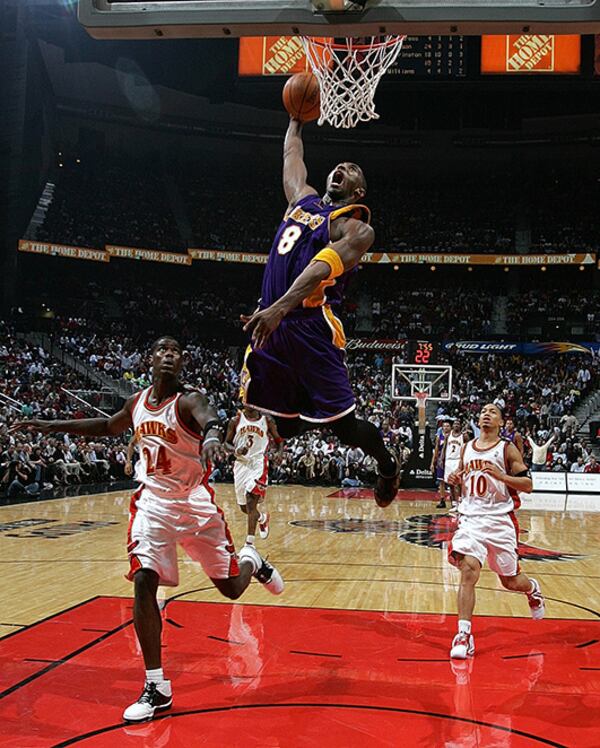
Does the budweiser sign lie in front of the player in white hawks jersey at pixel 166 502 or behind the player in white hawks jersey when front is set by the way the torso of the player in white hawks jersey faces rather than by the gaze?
behind

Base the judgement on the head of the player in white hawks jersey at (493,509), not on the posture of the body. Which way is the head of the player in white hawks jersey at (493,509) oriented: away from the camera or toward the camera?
toward the camera

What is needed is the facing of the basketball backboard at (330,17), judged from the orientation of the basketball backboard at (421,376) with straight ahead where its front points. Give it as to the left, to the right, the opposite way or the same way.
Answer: the opposite way

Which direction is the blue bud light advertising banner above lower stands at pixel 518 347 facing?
toward the camera

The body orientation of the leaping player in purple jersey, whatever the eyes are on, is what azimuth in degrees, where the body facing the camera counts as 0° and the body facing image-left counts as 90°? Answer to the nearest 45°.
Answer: approximately 45°

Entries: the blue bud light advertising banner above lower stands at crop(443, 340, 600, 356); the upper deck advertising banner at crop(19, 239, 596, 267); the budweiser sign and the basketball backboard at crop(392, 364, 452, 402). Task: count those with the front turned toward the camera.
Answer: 4

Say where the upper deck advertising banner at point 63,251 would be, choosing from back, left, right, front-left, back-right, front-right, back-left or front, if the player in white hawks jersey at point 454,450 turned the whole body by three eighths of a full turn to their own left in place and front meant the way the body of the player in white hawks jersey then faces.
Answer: left

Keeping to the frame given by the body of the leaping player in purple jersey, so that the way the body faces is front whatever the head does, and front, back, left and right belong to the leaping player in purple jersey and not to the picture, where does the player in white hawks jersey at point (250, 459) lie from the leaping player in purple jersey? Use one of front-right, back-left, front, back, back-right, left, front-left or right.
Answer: back-right

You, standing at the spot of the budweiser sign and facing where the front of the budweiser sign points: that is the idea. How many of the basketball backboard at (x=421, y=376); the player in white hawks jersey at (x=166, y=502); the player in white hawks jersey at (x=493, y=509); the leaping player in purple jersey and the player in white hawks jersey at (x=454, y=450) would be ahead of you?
5

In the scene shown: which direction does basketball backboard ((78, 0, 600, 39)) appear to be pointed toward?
away from the camera

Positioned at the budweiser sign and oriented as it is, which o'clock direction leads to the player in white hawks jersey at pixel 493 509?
The player in white hawks jersey is roughly at 12 o'clock from the budweiser sign.

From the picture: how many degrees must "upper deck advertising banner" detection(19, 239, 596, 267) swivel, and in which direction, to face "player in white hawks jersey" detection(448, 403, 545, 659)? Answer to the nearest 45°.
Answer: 0° — it already faces them

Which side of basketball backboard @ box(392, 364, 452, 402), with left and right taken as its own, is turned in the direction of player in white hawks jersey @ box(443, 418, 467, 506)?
front

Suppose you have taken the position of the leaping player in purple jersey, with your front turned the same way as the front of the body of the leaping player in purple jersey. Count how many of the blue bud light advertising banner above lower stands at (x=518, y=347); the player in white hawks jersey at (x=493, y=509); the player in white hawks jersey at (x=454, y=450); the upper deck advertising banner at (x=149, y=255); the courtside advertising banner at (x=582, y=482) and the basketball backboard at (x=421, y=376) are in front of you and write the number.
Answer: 0

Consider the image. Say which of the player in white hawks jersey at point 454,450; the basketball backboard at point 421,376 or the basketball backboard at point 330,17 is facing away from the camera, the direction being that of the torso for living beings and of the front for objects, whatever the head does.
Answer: the basketball backboard at point 330,17

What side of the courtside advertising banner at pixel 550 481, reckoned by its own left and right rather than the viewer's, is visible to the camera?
front

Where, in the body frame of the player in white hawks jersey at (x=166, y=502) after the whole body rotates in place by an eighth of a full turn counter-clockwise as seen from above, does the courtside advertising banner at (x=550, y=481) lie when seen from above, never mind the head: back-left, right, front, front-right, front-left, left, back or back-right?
back-left

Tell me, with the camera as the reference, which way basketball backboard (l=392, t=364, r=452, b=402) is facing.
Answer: facing the viewer
